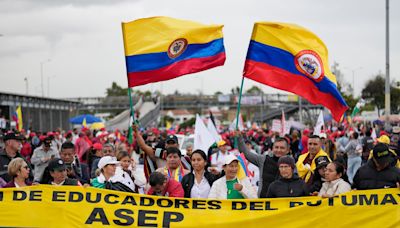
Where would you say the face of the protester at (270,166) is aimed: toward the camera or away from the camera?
toward the camera

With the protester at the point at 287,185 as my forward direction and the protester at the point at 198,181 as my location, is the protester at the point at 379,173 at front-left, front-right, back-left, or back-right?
front-left

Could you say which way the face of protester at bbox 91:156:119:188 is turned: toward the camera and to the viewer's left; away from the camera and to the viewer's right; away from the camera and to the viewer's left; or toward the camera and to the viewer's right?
toward the camera and to the viewer's right

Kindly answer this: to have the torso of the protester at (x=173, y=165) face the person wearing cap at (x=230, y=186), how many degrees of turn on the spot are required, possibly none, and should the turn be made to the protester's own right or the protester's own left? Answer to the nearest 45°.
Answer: approximately 45° to the protester's own left

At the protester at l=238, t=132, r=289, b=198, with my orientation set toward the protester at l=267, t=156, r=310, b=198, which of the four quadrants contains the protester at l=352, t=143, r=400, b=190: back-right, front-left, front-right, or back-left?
front-left

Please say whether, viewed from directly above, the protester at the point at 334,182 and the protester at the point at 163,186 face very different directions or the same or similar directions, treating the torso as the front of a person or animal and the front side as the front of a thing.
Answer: same or similar directions

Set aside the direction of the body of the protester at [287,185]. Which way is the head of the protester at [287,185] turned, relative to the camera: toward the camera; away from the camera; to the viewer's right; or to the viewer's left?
toward the camera

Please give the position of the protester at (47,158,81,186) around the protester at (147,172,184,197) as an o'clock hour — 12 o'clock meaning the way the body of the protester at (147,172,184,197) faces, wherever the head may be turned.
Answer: the protester at (47,158,81,186) is roughly at 2 o'clock from the protester at (147,172,184,197).

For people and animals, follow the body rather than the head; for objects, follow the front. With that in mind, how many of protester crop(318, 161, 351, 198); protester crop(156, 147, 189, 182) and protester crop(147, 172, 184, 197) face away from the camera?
0

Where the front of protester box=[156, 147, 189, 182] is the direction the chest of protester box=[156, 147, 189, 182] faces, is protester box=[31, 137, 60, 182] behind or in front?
behind

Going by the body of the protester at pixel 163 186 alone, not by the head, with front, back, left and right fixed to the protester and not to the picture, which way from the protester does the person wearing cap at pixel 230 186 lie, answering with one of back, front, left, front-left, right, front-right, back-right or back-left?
back-left

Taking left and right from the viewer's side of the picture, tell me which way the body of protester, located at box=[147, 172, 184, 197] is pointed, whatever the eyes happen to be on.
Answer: facing the viewer and to the left of the viewer

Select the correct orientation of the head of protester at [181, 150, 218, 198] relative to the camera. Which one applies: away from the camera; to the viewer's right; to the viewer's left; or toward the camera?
toward the camera

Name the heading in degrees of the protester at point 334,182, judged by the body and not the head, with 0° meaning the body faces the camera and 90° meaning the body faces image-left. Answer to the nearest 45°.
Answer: approximately 45°

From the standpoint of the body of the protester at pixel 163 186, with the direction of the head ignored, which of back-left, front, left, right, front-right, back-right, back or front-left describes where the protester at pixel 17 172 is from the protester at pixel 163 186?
front-right

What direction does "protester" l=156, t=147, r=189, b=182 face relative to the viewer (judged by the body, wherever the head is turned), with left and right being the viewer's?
facing the viewer

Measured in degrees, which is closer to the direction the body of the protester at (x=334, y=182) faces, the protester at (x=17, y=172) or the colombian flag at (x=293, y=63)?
the protester

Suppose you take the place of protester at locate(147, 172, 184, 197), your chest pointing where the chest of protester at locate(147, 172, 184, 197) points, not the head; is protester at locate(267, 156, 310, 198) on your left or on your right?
on your left
